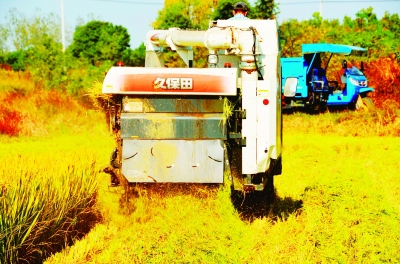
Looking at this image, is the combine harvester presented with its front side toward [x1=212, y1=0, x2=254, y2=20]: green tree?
yes

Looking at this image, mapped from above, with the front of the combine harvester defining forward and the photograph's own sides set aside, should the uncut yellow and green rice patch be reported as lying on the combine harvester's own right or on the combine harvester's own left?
on the combine harvester's own left

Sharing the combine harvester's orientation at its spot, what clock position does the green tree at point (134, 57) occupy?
The green tree is roughly at 12 o'clock from the combine harvester.

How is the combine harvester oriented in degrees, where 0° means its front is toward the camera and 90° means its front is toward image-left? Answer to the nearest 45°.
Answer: approximately 180°

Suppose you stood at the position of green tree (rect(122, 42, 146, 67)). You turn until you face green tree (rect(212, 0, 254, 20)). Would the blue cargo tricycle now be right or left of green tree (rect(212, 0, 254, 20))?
right

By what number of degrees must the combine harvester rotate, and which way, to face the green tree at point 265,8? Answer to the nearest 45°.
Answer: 0° — it already faces it

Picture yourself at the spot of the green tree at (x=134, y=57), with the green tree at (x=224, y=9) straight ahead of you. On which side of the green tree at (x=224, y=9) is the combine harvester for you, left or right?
right

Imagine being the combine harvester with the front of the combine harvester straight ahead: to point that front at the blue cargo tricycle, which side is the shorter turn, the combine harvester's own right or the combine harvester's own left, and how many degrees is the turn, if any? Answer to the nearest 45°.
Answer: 0° — it already faces it

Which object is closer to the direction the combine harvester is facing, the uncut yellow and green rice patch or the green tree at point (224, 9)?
the green tree

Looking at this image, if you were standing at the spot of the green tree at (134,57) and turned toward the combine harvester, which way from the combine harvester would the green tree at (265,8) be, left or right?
left
